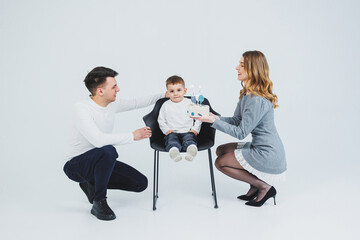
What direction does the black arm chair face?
toward the camera

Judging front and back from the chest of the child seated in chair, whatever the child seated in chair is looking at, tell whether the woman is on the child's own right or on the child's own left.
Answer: on the child's own left

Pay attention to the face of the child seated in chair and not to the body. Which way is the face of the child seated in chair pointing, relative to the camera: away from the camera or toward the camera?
toward the camera

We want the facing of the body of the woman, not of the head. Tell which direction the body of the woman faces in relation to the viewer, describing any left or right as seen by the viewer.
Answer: facing to the left of the viewer

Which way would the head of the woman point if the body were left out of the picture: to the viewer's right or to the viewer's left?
to the viewer's left

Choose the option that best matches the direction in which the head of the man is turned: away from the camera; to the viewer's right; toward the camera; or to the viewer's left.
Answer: to the viewer's right

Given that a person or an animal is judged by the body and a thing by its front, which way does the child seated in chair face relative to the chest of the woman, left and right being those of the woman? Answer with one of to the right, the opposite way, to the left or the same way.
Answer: to the left

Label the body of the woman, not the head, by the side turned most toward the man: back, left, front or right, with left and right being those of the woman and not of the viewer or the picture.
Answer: front

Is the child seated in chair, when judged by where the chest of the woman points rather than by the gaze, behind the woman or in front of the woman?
in front

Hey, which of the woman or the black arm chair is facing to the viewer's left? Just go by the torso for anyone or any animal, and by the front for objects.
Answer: the woman

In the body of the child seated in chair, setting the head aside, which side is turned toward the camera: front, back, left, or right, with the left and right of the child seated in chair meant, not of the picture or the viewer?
front

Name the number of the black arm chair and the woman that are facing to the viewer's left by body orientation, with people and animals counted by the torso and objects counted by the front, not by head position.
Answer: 1

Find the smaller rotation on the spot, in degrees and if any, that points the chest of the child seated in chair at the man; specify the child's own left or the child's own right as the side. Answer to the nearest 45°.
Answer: approximately 45° to the child's own right

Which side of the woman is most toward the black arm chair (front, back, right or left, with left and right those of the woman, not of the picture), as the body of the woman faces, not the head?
front
